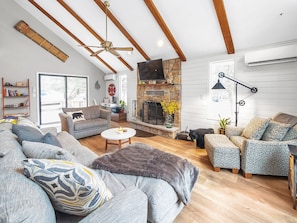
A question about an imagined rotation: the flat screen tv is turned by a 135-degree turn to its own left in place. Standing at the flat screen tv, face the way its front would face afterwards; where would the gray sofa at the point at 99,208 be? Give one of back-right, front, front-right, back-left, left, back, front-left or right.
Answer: right

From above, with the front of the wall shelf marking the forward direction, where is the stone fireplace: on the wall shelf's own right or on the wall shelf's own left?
on the wall shelf's own left

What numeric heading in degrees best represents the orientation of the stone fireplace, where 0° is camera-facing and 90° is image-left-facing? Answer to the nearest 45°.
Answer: approximately 45°

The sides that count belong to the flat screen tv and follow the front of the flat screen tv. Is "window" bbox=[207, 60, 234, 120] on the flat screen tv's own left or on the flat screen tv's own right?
on the flat screen tv's own left

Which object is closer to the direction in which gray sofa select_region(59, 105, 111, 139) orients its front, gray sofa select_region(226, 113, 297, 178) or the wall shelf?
the gray sofa

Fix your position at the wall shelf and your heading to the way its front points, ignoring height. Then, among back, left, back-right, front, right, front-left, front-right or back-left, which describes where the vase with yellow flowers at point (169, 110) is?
front-left

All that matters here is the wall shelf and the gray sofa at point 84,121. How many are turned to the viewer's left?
0

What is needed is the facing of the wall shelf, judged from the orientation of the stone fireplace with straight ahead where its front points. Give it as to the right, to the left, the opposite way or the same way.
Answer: to the left

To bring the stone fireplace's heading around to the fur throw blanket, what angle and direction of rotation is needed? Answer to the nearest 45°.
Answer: approximately 45° to its left
